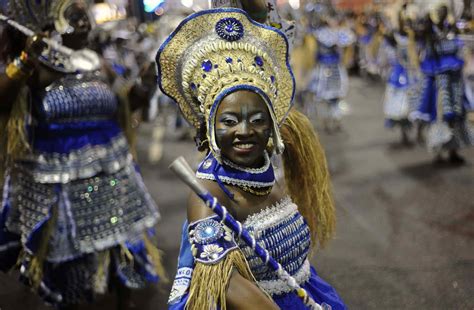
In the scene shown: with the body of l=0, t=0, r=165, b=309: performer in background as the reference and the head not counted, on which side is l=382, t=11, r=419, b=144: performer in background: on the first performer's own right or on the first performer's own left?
on the first performer's own left

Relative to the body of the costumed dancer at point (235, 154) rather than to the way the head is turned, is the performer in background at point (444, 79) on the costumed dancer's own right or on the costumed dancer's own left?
on the costumed dancer's own left

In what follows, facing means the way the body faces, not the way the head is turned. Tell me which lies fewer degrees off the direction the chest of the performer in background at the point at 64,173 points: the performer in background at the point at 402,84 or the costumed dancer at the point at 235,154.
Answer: the costumed dancer

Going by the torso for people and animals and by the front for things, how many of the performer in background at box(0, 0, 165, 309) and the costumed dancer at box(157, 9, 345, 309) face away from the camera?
0

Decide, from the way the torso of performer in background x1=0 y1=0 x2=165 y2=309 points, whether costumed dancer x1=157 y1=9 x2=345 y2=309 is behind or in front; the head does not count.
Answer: in front

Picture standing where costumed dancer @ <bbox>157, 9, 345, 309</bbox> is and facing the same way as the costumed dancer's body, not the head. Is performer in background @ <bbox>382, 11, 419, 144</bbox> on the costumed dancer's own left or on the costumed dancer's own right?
on the costumed dancer's own left

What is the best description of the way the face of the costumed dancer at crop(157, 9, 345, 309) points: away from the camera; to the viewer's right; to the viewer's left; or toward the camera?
toward the camera

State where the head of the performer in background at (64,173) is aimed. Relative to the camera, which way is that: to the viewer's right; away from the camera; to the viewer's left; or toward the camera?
toward the camera

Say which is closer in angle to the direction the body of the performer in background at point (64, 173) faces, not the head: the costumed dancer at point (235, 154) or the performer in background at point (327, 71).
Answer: the costumed dancer

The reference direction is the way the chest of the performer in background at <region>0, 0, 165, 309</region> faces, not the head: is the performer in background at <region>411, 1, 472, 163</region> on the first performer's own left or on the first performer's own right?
on the first performer's own left

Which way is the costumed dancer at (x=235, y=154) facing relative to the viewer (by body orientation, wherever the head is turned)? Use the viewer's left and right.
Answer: facing the viewer and to the right of the viewer

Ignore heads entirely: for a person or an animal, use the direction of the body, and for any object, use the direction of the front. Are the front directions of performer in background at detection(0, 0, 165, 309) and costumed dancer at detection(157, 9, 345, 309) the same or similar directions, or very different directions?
same or similar directions
